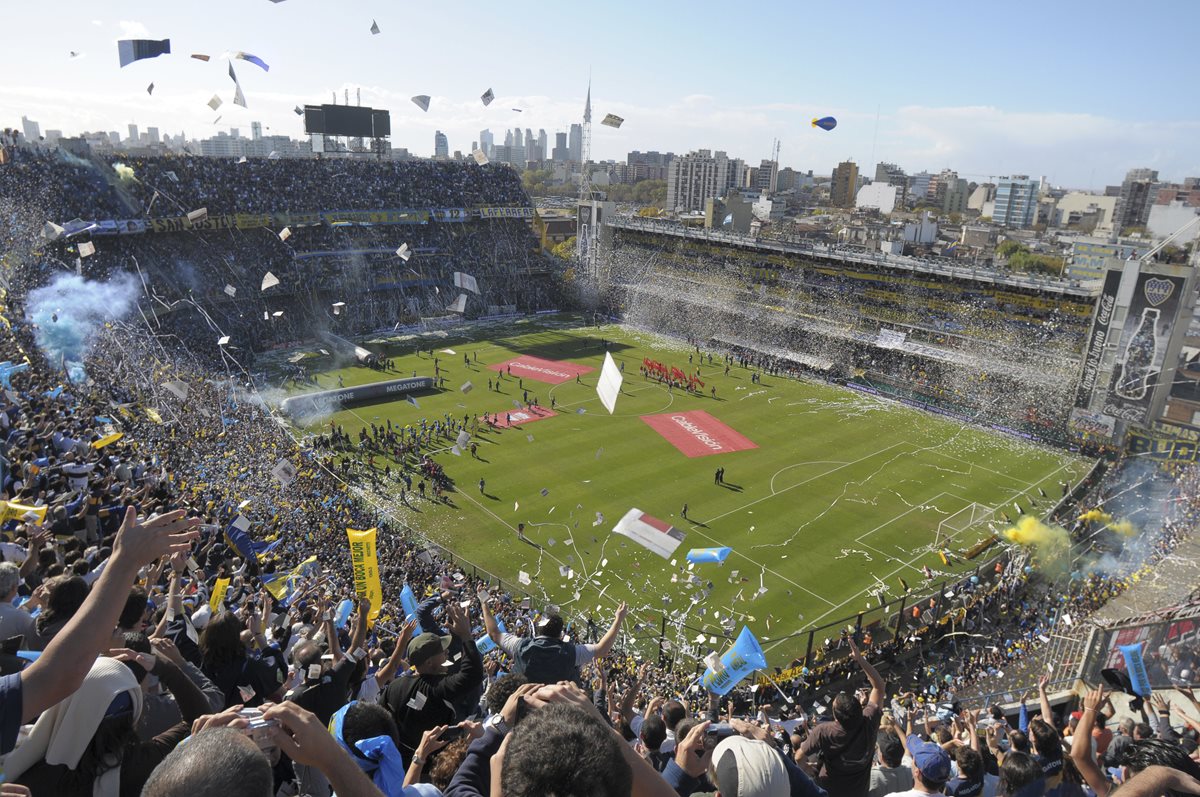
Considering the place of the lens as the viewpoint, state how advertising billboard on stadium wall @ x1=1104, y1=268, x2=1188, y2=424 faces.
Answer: facing the viewer and to the left of the viewer

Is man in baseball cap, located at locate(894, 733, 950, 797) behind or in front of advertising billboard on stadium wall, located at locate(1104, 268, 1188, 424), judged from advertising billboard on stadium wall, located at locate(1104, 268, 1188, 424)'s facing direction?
in front

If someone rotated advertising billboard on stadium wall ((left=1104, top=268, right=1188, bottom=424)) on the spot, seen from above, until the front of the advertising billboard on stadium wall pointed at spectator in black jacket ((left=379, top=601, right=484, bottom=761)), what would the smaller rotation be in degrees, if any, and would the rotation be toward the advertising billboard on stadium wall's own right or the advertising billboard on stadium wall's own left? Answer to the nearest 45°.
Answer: approximately 45° to the advertising billboard on stadium wall's own left

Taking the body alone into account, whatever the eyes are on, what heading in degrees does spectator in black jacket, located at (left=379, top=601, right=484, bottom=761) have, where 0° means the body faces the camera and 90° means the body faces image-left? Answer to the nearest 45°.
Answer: approximately 225°

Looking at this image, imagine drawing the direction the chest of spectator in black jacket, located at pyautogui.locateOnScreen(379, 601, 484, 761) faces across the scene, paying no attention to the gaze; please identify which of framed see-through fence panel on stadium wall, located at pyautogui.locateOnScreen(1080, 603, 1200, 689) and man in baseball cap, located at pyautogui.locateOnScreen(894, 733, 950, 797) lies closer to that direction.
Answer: the framed see-through fence panel on stadium wall

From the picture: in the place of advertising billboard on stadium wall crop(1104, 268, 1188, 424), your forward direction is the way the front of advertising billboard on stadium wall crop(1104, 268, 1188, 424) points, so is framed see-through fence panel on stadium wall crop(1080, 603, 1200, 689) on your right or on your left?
on your left

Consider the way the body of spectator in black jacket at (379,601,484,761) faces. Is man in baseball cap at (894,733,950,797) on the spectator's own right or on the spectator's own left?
on the spectator's own right

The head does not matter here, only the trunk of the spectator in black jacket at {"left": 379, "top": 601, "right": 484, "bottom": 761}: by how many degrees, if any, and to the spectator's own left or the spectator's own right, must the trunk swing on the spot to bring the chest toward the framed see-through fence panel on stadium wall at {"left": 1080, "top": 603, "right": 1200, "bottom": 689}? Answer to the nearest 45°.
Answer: approximately 45° to the spectator's own right

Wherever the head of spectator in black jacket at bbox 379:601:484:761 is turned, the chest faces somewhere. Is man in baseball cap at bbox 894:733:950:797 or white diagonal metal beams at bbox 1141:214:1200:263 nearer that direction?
the white diagonal metal beams

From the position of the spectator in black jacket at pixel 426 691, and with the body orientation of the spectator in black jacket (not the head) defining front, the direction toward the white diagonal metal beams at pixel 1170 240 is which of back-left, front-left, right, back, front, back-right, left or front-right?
front

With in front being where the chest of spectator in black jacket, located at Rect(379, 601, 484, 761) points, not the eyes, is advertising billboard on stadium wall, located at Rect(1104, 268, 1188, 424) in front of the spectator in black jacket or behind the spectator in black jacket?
in front
